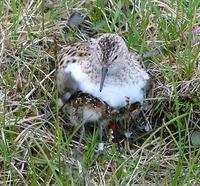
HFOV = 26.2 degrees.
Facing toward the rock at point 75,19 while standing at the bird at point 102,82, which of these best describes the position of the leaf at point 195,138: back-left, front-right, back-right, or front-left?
back-right

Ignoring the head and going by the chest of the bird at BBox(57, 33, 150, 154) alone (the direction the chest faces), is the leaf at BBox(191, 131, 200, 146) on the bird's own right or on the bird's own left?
on the bird's own left

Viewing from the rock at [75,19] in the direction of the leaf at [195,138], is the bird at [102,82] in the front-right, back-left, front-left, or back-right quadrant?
front-right

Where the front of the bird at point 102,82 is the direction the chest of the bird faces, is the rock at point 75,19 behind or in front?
behind

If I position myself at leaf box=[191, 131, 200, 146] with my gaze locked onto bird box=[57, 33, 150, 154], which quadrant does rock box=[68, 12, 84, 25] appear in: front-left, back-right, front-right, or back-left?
front-right

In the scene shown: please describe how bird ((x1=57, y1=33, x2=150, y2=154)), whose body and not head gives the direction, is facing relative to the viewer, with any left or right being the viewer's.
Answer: facing the viewer
